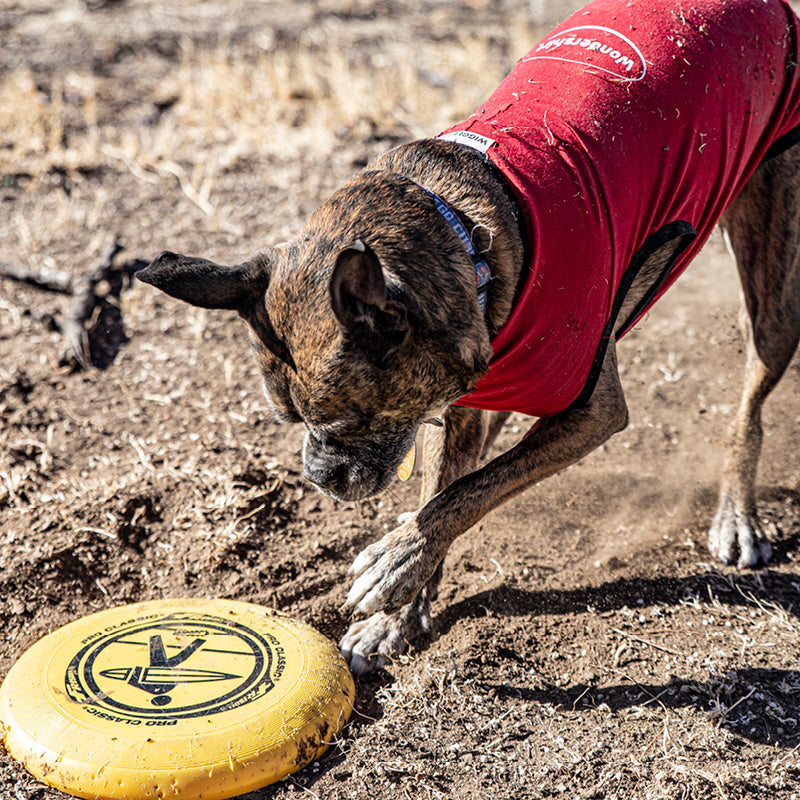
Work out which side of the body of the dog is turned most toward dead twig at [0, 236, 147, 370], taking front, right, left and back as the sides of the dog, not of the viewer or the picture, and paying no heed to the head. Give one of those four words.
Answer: right

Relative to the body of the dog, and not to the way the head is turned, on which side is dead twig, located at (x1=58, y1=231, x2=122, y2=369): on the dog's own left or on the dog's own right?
on the dog's own right

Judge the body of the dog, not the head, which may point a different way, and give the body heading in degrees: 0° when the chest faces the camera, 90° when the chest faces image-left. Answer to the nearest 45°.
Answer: approximately 45°
